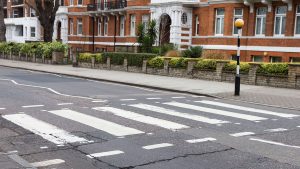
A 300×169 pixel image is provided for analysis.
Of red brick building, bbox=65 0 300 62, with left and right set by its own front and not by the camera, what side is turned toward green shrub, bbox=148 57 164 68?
front

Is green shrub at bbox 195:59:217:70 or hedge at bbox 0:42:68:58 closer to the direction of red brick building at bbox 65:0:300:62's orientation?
the green shrub

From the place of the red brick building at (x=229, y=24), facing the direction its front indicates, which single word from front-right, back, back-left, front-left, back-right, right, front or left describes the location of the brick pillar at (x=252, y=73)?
front-left

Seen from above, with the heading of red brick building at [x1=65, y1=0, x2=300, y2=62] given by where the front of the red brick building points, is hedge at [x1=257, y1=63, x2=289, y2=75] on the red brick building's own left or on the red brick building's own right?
on the red brick building's own left

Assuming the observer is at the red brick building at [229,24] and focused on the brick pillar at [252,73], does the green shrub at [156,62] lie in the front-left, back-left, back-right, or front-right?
front-right

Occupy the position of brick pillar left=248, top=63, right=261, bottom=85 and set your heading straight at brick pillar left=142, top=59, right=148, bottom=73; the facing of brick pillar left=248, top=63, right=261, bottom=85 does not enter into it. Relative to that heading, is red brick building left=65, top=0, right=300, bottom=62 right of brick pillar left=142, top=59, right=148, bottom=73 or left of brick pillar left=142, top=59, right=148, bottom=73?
right

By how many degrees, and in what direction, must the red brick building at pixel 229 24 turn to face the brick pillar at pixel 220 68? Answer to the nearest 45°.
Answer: approximately 45° to its left

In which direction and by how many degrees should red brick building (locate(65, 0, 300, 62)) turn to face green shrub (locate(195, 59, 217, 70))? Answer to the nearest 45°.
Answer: approximately 45° to its left

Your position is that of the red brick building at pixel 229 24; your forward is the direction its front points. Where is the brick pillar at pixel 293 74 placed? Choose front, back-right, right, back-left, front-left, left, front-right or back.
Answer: front-left

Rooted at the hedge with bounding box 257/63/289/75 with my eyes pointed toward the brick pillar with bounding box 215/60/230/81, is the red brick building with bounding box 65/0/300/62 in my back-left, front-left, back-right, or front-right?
front-right

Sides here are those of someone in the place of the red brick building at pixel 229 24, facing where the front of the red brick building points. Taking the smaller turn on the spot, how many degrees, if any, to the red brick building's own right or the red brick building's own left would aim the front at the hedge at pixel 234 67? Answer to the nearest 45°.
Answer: approximately 45° to the red brick building's own left

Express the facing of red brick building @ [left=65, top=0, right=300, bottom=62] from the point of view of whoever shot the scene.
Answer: facing the viewer and to the left of the viewer
